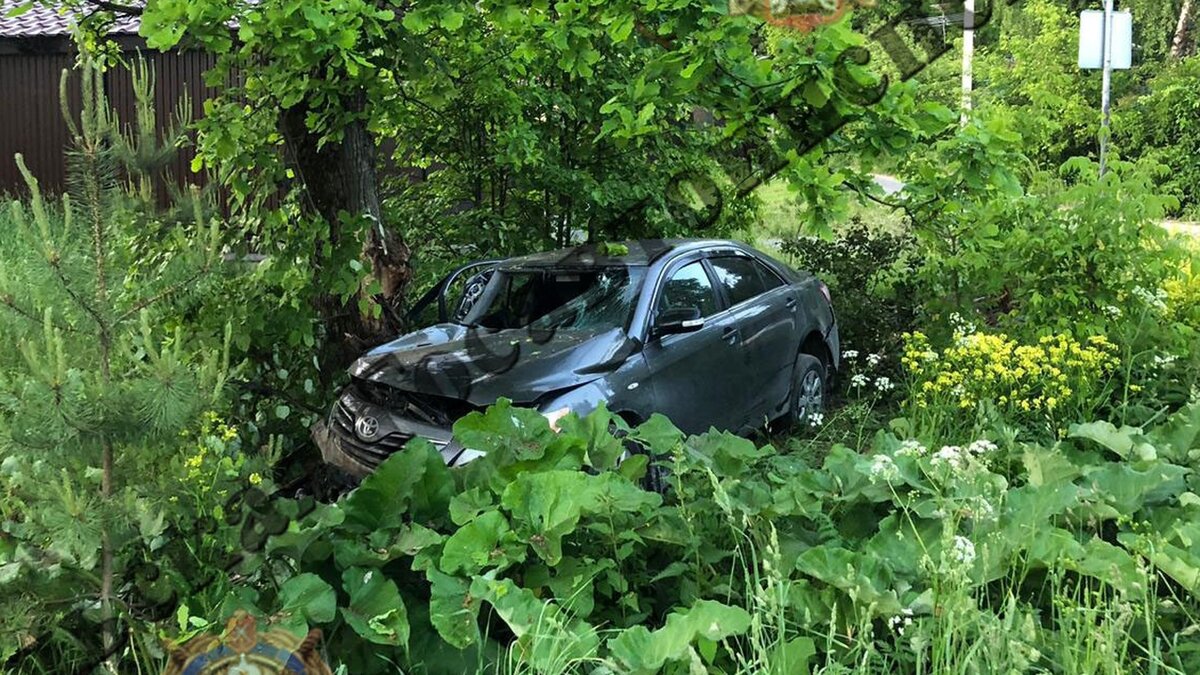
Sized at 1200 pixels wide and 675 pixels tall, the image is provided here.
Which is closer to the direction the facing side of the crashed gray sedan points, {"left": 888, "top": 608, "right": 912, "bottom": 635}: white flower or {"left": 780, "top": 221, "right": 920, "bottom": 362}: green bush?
the white flower

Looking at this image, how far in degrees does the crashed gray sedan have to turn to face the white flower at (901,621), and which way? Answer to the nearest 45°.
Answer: approximately 45° to its left

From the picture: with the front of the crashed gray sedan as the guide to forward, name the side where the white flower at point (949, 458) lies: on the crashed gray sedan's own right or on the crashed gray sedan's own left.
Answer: on the crashed gray sedan's own left

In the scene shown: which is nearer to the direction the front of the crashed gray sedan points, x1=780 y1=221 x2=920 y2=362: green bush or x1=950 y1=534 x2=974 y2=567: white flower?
the white flower

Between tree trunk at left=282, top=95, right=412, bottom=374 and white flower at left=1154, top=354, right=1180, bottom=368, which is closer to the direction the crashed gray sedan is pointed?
the tree trunk

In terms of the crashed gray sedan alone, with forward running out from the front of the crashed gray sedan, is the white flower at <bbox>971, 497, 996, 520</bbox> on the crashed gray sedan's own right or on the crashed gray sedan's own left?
on the crashed gray sedan's own left

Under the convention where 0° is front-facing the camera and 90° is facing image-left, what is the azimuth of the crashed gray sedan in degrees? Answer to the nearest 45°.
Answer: approximately 45°

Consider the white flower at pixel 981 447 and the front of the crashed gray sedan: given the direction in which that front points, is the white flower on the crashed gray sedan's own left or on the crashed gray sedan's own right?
on the crashed gray sedan's own left

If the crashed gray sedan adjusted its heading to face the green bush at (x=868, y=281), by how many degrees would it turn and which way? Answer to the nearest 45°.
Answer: approximately 180°
